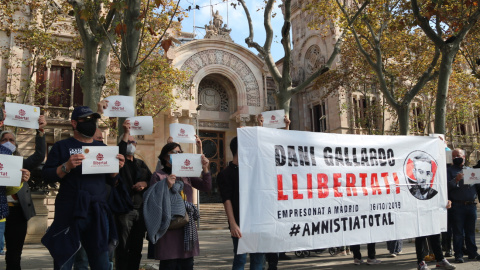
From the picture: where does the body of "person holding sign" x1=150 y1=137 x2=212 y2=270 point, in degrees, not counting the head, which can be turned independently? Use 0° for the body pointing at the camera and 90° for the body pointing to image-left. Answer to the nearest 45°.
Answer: approximately 315°

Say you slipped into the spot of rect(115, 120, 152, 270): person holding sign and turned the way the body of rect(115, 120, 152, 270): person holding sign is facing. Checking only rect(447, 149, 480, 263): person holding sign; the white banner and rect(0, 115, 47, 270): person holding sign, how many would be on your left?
2

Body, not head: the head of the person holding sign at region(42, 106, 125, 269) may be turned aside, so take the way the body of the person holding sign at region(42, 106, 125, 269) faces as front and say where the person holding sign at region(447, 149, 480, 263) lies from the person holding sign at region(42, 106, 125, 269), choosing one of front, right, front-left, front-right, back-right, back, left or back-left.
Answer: front-left

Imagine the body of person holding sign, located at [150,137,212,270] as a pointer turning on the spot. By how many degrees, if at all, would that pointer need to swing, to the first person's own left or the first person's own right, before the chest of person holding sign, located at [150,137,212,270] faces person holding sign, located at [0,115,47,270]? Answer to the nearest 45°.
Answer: approximately 135° to the first person's own right

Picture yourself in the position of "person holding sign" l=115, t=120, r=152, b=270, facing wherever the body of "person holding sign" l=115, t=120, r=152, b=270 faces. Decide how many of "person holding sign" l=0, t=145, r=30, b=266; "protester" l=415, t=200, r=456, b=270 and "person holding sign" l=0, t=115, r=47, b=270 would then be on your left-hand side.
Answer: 1

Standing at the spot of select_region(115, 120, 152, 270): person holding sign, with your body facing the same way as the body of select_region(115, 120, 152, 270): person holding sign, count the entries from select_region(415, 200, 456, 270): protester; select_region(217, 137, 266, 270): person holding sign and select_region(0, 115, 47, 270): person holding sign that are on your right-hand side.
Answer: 1

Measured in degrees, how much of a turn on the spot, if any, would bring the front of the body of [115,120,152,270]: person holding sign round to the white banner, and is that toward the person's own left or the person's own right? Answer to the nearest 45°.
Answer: approximately 90° to the person's own left

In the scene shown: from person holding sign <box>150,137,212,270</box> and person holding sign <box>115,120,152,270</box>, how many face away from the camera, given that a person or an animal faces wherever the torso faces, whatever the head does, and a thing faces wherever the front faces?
0

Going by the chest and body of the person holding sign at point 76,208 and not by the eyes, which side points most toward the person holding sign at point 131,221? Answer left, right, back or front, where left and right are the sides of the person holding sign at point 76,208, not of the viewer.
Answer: left

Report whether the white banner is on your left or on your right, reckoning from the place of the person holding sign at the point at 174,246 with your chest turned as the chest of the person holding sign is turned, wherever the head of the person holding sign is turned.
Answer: on your left
